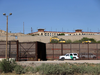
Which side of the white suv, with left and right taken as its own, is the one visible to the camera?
left

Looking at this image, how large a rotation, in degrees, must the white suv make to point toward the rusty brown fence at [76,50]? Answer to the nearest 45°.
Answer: approximately 135° to its right

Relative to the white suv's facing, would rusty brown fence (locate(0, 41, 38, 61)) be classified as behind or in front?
in front
